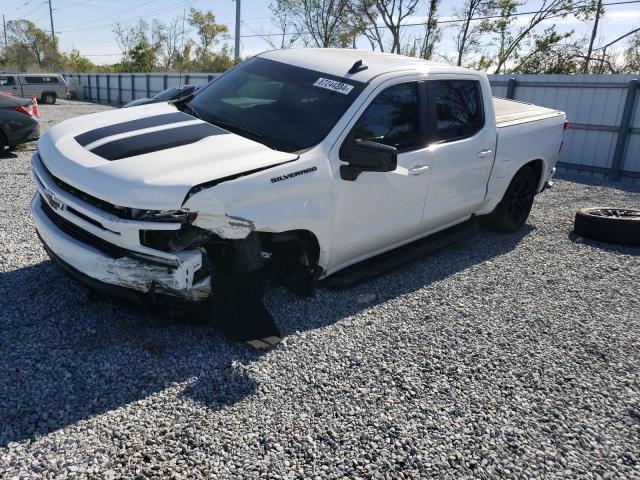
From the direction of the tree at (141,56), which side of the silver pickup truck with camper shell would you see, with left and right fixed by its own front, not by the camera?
right

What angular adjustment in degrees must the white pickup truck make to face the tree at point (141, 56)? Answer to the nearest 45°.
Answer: approximately 135° to its right

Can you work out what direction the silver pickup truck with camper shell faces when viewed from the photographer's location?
facing to the left of the viewer

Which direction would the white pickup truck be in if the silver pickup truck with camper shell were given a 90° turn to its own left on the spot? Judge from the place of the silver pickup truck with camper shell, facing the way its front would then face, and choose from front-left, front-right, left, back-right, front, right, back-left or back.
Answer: front

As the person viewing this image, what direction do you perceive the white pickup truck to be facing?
facing the viewer and to the left of the viewer

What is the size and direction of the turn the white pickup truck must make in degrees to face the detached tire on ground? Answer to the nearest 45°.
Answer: approximately 180°

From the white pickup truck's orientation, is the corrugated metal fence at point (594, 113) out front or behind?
behind
